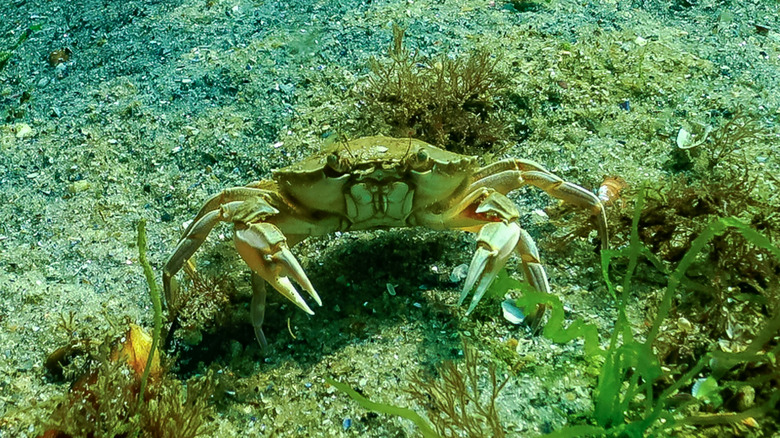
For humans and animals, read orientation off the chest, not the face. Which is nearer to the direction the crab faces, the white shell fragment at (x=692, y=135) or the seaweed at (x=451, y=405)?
the seaweed

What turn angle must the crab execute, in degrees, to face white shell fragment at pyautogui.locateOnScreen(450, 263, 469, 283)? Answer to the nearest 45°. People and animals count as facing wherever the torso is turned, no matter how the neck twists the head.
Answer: approximately 90° to its left

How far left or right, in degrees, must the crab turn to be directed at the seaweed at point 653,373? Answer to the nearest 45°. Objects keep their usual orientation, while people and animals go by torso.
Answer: approximately 45° to its left

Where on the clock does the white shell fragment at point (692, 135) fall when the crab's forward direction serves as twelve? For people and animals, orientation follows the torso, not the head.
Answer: The white shell fragment is roughly at 8 o'clock from the crab.

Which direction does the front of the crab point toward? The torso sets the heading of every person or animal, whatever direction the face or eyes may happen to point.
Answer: toward the camera

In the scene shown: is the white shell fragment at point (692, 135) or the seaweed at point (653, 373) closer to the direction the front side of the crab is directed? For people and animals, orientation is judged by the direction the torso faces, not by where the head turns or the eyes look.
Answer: the seaweed

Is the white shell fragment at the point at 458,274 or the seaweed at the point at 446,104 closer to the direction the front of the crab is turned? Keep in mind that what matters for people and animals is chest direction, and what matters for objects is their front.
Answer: the white shell fragment

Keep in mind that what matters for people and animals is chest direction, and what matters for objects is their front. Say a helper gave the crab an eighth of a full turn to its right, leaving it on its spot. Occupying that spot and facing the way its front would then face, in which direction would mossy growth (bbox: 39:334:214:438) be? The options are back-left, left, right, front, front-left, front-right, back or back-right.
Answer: front

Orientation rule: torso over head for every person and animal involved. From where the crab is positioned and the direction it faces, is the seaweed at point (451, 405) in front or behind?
in front

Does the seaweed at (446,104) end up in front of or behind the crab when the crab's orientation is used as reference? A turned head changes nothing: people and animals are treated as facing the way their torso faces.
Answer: behind
